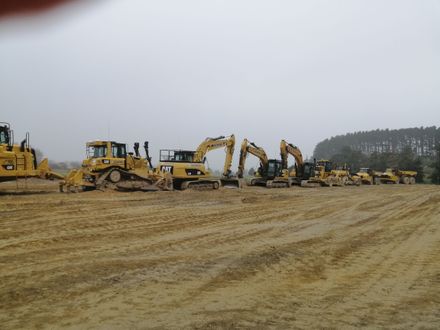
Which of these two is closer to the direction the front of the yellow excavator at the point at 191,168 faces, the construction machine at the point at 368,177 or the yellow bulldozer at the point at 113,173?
the construction machine

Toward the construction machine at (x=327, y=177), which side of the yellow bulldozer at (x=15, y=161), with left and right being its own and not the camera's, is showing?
front

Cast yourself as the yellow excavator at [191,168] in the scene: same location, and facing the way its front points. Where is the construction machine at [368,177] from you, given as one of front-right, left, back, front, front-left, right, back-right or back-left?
front-left

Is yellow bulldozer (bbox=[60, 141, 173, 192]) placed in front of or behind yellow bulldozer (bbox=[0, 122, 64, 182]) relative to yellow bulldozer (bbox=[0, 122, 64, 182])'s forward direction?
in front

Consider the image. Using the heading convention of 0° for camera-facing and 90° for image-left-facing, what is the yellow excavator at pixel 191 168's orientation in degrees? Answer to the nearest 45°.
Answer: approximately 270°

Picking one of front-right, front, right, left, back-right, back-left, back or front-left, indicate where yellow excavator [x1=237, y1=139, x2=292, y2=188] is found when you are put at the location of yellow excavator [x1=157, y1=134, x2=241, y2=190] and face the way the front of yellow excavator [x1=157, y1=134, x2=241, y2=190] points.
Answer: front-left

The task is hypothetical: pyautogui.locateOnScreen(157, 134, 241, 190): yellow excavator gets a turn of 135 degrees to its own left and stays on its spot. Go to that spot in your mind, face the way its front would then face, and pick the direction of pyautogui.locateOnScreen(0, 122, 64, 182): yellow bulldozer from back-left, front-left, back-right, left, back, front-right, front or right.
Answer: left

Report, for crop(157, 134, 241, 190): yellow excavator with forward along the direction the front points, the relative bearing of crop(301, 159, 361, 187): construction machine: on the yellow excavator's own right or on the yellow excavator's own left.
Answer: on the yellow excavator's own left

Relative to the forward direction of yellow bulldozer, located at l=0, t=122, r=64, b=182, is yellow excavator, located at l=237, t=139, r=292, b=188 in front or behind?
in front

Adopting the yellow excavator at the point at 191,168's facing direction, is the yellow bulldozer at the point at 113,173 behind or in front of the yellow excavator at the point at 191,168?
behind

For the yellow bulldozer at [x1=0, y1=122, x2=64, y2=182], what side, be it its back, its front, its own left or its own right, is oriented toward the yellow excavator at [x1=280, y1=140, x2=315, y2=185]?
front

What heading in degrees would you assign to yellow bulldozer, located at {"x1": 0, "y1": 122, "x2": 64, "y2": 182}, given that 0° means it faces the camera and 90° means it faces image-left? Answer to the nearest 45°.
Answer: approximately 270°
